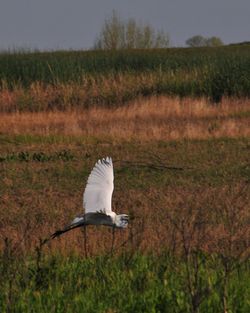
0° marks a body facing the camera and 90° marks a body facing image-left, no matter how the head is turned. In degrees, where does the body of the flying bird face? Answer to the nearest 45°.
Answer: approximately 270°
